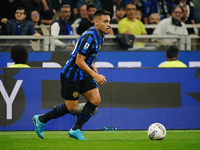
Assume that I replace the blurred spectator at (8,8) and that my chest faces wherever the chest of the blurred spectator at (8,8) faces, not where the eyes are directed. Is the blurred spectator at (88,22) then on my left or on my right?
on my left

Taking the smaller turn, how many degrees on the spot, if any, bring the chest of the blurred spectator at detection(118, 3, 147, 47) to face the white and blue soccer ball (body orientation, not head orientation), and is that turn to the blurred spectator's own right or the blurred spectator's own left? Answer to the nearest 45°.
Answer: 0° — they already face it

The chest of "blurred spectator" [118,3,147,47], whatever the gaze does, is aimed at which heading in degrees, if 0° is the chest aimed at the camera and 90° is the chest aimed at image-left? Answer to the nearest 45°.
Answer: approximately 0°

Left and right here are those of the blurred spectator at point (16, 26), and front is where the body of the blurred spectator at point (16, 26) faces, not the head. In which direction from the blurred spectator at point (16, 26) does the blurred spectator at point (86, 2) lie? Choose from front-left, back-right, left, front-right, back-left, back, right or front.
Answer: back-left

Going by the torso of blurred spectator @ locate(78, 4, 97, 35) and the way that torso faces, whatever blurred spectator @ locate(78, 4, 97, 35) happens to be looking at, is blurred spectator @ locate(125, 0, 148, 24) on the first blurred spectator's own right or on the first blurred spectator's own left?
on the first blurred spectator's own left
